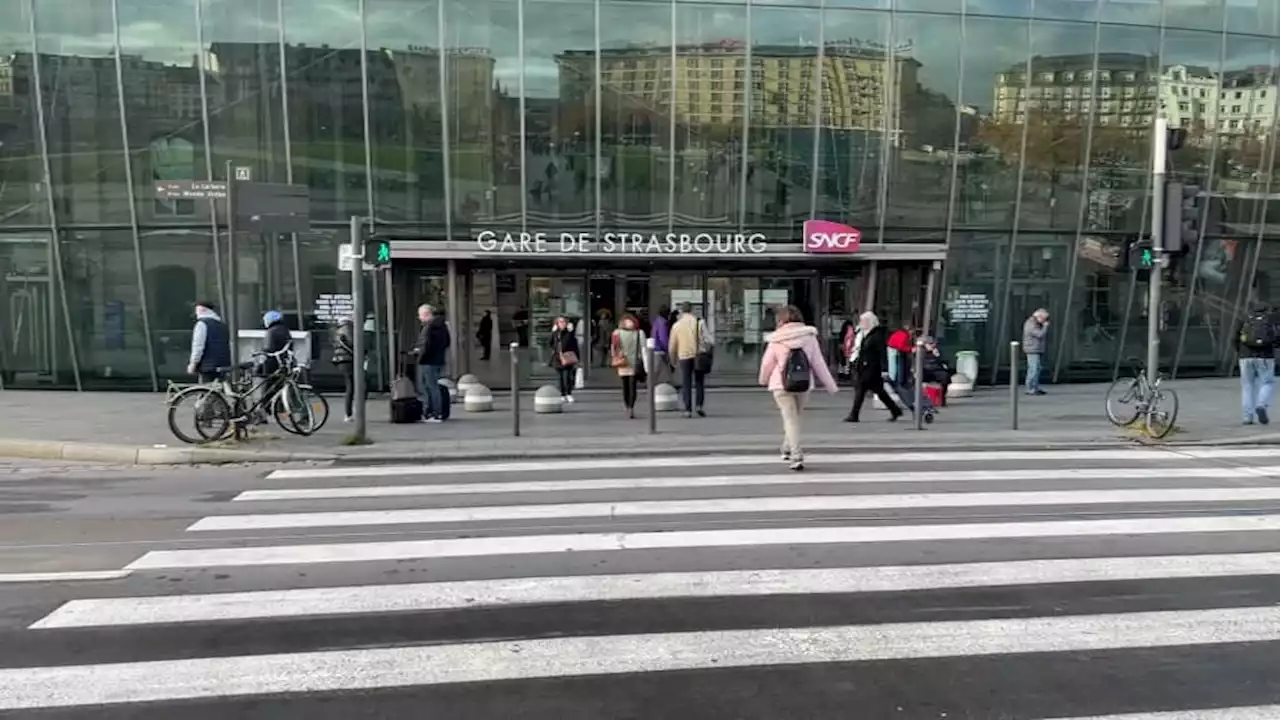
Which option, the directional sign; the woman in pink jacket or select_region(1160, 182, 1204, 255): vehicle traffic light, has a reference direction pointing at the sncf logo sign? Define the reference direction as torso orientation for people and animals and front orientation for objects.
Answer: the woman in pink jacket

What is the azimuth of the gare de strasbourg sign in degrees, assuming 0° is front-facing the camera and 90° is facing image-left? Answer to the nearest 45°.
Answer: approximately 0°

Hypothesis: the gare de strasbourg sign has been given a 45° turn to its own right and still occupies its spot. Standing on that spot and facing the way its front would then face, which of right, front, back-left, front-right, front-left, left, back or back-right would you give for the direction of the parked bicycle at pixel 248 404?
front

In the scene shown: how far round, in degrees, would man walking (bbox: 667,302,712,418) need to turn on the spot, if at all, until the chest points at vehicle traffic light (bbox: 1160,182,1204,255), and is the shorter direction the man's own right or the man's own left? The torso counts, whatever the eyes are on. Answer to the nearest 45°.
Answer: approximately 90° to the man's own right

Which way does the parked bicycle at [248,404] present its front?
to the viewer's right

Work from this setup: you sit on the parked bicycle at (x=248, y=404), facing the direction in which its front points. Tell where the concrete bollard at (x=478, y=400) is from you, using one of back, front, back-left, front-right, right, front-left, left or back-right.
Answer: front-left

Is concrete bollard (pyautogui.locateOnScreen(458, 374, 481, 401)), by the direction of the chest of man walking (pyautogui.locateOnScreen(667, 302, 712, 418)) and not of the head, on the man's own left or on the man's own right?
on the man's own left

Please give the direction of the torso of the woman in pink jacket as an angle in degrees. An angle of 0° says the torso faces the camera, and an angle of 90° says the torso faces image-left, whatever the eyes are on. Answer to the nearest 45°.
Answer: approximately 180°

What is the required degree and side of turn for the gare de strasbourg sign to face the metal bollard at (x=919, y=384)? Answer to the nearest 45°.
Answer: approximately 45° to its left

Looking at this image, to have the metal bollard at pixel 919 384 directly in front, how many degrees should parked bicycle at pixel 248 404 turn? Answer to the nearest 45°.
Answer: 0° — it already faces it
